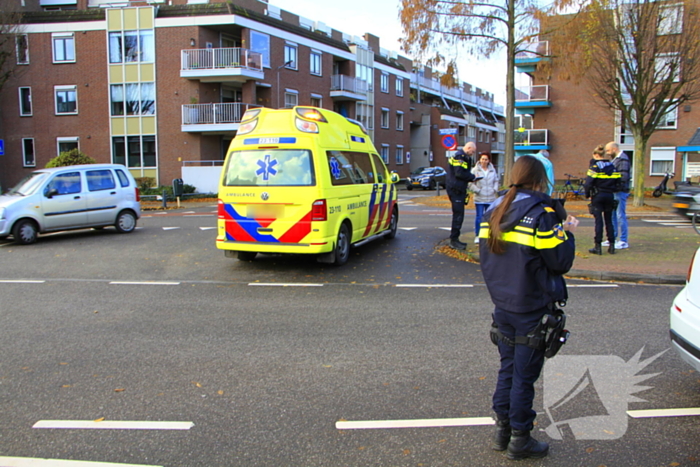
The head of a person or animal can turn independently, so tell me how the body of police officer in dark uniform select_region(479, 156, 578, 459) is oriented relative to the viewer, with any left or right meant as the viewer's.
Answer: facing away from the viewer and to the right of the viewer

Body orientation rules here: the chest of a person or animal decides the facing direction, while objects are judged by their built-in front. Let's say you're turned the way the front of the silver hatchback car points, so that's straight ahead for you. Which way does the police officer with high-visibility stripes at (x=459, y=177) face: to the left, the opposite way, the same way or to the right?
the opposite way

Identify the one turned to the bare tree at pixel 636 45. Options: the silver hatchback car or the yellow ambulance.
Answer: the yellow ambulance

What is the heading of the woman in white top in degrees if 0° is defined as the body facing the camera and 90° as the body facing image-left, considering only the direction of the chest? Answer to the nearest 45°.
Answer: approximately 0°

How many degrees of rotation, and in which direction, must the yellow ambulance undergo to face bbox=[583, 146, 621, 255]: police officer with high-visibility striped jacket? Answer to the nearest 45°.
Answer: approximately 45° to its right

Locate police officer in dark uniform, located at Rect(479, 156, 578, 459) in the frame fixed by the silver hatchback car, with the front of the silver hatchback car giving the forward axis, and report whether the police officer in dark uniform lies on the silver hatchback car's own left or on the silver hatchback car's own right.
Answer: on the silver hatchback car's own left

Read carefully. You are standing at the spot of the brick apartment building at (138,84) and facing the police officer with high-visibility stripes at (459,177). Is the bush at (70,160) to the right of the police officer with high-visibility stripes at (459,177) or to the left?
right

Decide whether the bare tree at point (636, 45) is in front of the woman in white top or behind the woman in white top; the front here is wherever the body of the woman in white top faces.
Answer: behind
